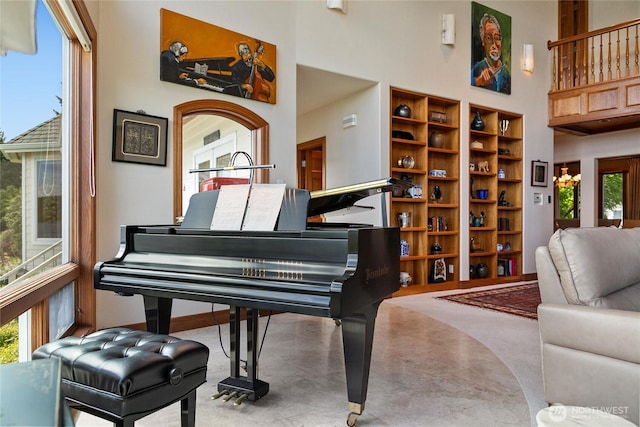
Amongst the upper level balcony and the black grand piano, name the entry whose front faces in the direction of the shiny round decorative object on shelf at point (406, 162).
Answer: the upper level balcony

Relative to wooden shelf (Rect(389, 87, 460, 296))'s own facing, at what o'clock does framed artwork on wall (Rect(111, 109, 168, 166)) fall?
The framed artwork on wall is roughly at 3 o'clock from the wooden shelf.

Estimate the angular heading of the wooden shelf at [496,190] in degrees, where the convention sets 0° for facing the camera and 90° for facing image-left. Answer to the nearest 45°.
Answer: approximately 315°

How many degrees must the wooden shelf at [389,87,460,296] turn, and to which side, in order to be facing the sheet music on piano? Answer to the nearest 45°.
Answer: approximately 45° to its right

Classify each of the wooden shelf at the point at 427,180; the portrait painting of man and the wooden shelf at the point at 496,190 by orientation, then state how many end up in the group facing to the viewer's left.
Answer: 0

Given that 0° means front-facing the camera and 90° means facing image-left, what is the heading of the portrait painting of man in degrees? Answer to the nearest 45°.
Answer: approximately 315°

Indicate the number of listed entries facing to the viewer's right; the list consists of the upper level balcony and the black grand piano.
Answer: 0

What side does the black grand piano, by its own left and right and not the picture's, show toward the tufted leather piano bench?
front

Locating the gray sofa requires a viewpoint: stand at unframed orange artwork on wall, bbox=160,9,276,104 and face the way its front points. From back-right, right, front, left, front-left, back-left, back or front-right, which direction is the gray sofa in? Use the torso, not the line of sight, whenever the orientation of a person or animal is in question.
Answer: front

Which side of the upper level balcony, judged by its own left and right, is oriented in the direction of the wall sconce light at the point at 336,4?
front

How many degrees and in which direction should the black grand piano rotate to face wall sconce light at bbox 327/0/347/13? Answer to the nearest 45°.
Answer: approximately 135° to its right

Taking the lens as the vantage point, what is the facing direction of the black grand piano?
facing the viewer and to the left of the viewer

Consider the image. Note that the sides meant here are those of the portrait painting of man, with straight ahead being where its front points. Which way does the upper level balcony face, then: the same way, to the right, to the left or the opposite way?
to the right

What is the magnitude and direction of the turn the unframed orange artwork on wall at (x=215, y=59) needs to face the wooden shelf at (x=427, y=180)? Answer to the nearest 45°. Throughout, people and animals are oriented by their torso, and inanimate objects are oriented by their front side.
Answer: approximately 90° to its left

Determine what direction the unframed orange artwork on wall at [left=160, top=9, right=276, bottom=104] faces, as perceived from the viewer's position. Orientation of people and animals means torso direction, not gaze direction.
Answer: facing the viewer and to the right of the viewer

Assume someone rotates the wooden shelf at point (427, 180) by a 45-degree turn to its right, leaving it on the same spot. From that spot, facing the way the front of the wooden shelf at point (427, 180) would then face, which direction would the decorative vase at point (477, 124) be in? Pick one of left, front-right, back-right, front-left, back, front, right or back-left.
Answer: back-left

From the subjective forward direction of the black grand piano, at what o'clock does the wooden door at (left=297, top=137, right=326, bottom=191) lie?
The wooden door is roughly at 5 o'clock from the black grand piano.

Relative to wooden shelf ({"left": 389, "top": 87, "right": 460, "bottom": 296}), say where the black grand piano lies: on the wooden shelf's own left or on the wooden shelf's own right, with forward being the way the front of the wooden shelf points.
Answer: on the wooden shelf's own right
